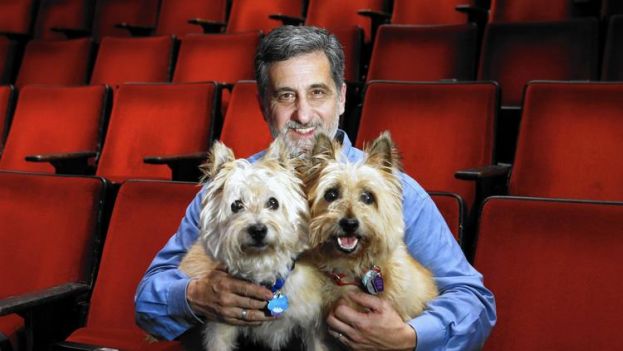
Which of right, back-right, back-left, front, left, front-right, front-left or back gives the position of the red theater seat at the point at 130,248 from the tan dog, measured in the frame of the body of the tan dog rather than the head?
back-right

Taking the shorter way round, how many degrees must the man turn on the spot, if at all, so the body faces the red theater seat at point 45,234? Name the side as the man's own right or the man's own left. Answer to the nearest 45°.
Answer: approximately 135° to the man's own right

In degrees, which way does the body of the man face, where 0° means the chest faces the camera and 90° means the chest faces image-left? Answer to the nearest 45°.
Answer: approximately 0°

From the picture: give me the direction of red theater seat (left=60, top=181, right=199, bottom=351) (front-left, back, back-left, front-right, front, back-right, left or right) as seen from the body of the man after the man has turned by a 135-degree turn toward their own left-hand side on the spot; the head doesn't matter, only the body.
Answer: left

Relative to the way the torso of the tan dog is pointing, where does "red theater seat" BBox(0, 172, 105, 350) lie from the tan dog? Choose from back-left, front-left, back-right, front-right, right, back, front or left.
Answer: back-right
